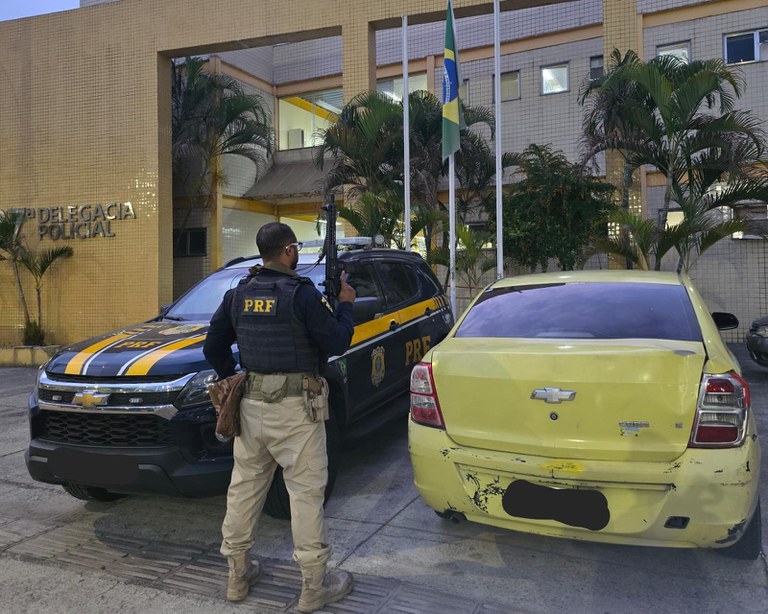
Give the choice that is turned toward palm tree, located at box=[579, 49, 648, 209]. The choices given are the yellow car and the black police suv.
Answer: the yellow car

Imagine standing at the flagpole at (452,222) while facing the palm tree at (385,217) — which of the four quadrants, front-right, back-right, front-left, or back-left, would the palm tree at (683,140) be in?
back-right

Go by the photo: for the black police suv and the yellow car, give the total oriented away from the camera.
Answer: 1

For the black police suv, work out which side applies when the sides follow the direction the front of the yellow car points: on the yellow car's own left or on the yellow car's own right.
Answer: on the yellow car's own left

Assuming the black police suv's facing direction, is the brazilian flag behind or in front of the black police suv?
behind

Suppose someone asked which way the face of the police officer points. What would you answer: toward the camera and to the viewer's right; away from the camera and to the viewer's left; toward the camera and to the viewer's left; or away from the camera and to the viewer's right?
away from the camera and to the viewer's right

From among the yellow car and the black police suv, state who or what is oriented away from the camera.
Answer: the yellow car

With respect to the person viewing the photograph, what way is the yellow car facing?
facing away from the viewer

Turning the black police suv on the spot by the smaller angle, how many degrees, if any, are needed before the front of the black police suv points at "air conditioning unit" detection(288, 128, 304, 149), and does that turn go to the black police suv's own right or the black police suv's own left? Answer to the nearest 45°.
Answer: approximately 135° to the black police suv's own right

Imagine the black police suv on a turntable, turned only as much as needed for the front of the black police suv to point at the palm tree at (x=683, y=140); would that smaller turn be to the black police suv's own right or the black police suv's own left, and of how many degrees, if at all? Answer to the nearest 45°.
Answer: approximately 180°
